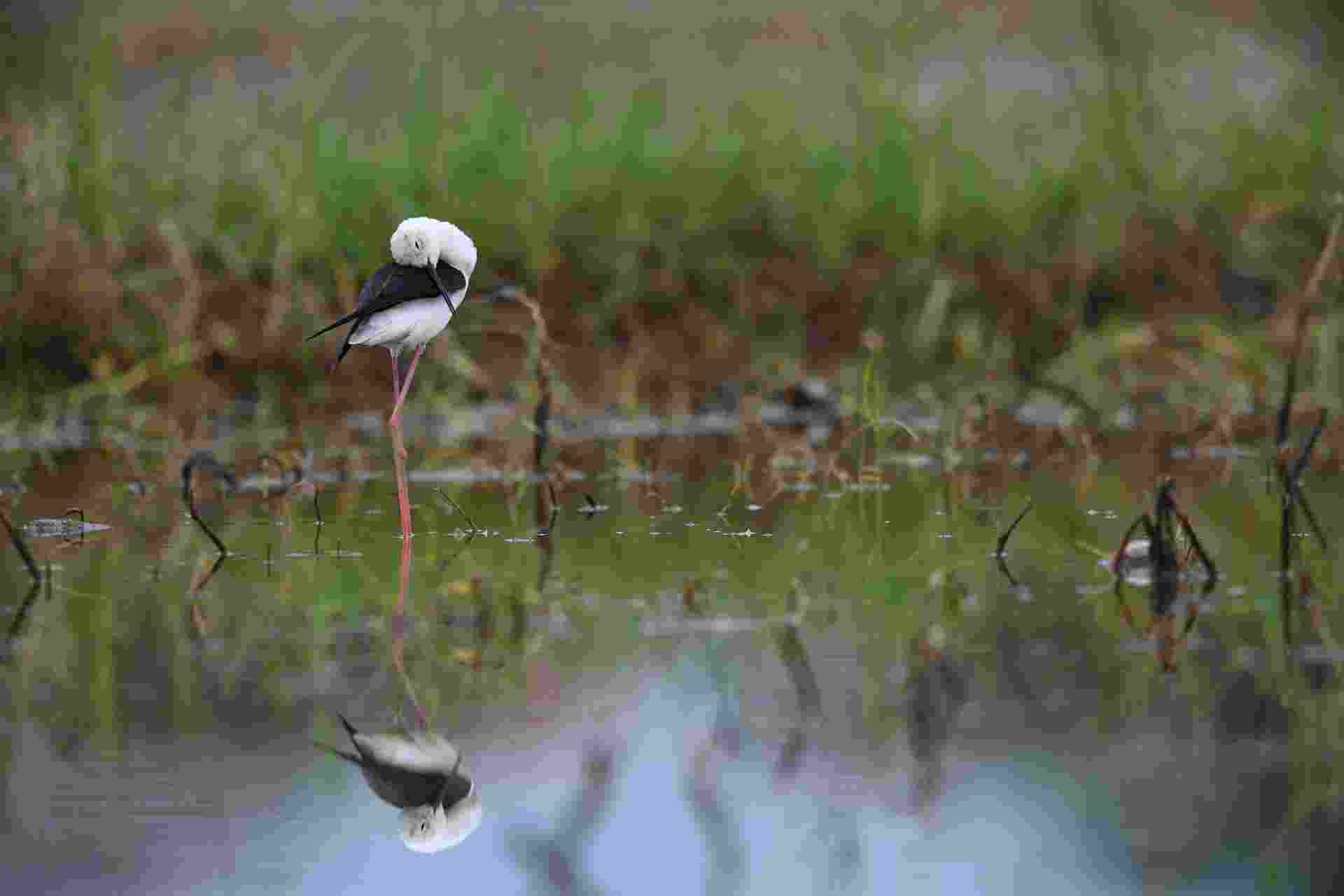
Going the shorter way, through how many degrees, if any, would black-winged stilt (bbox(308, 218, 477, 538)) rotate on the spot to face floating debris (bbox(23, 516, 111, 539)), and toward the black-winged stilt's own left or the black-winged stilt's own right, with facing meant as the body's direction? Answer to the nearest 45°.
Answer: approximately 180°

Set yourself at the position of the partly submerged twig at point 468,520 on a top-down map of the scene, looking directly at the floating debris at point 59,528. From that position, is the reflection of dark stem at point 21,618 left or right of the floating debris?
left

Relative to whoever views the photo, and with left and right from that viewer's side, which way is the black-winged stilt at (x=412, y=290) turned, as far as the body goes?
facing to the right of the viewer

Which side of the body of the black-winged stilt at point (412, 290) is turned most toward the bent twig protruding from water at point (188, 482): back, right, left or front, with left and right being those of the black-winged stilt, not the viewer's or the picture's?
back

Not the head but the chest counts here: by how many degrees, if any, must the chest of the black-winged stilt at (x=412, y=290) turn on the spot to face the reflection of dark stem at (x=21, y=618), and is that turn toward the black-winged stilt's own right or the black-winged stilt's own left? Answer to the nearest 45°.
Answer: approximately 135° to the black-winged stilt's own right
